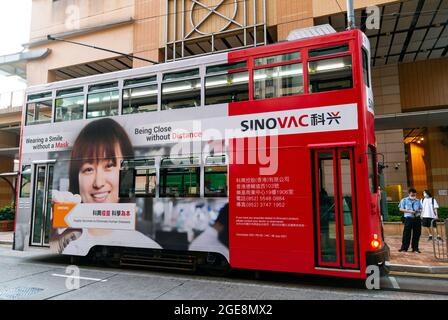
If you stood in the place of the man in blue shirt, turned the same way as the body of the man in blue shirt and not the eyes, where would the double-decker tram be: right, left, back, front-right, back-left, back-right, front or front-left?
front-right

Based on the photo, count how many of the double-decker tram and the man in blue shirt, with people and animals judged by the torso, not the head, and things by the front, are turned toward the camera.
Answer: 1

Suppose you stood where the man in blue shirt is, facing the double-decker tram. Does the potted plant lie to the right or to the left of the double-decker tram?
right

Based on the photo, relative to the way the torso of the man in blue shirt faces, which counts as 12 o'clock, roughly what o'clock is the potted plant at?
The potted plant is roughly at 3 o'clock from the man in blue shirt.

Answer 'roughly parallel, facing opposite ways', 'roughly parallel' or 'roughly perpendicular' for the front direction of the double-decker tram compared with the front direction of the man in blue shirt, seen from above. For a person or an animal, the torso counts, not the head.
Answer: roughly perpendicular
